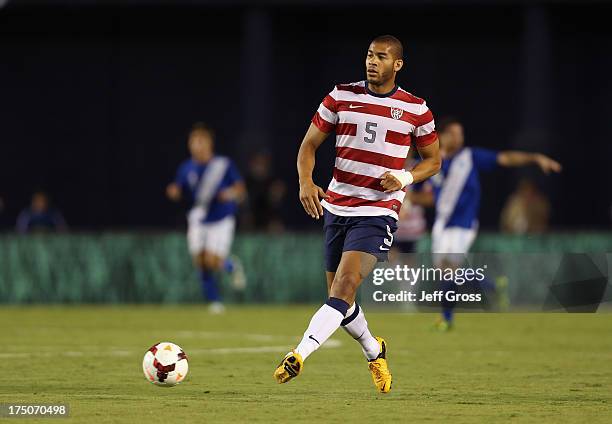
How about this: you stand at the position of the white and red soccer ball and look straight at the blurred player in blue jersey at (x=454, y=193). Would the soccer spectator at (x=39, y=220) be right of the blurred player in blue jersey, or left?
left

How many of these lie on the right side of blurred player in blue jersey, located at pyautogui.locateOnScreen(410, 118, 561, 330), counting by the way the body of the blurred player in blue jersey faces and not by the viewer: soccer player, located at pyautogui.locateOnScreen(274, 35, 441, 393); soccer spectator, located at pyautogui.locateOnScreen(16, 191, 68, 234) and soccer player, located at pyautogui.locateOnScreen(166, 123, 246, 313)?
2

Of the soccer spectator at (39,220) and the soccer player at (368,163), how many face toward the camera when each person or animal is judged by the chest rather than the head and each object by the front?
2

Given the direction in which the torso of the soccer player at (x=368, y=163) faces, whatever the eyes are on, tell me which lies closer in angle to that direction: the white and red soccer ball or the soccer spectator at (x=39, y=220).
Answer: the white and red soccer ball

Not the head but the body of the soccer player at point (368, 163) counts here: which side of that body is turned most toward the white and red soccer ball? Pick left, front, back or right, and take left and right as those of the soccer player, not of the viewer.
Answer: right

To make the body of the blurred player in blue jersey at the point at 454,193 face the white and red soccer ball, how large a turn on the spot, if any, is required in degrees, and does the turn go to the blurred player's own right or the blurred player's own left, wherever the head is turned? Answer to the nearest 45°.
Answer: approximately 45° to the blurred player's own left

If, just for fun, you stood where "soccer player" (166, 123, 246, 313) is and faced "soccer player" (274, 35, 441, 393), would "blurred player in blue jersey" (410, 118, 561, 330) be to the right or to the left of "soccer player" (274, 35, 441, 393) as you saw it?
left
